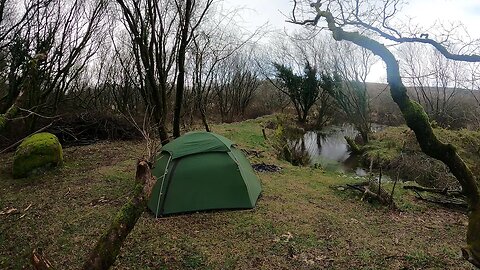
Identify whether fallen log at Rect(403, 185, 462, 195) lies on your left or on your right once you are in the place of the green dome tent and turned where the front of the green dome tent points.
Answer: on your left

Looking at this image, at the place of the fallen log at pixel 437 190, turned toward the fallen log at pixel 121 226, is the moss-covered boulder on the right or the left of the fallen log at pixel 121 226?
right

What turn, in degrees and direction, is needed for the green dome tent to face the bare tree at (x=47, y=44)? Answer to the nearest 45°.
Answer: approximately 135° to its right

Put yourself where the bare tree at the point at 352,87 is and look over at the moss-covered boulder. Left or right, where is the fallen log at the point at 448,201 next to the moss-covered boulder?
left

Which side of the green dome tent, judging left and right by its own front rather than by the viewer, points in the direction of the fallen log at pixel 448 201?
left

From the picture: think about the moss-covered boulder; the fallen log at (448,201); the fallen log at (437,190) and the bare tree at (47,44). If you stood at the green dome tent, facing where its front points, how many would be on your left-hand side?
2

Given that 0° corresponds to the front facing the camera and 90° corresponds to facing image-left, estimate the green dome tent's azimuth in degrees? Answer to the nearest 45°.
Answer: approximately 0°

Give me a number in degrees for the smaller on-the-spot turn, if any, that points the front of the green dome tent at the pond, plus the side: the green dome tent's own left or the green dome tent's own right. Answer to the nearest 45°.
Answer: approximately 135° to the green dome tent's own left
